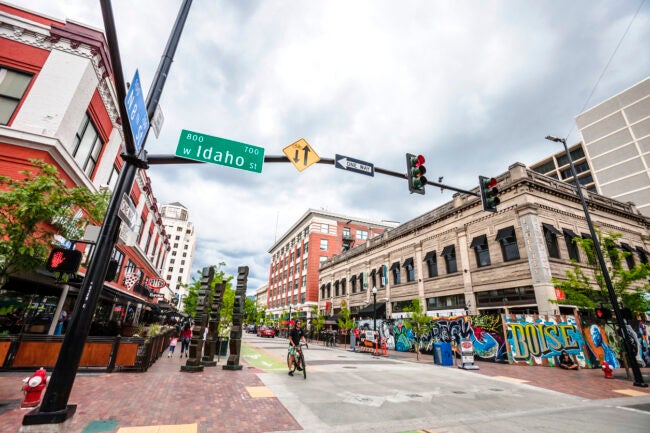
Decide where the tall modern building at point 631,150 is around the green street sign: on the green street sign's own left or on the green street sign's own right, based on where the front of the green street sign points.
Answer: on the green street sign's own left

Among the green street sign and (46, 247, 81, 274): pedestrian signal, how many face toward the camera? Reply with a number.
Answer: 2

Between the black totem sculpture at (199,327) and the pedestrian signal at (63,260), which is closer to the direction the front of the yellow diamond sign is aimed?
the pedestrian signal

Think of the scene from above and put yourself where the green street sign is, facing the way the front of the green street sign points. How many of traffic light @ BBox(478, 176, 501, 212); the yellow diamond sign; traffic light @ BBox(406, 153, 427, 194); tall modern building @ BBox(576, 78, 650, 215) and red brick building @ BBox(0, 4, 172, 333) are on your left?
4

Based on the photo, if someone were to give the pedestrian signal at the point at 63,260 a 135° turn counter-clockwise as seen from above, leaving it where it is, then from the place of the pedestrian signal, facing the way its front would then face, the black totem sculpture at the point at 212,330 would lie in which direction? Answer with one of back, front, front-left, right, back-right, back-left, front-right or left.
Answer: front

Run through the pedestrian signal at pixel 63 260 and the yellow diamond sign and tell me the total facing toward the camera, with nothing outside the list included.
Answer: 2

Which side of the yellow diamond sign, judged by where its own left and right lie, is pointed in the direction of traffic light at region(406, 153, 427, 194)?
left

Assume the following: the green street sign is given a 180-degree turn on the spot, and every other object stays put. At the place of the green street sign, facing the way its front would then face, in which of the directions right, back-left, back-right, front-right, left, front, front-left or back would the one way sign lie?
right

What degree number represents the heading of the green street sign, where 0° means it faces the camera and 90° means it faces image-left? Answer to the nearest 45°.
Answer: approximately 0°

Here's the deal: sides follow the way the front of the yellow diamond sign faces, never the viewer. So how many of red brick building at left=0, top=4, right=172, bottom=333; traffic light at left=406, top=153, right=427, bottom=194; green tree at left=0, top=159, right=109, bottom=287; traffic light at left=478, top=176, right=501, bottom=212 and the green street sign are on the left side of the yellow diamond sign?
2
